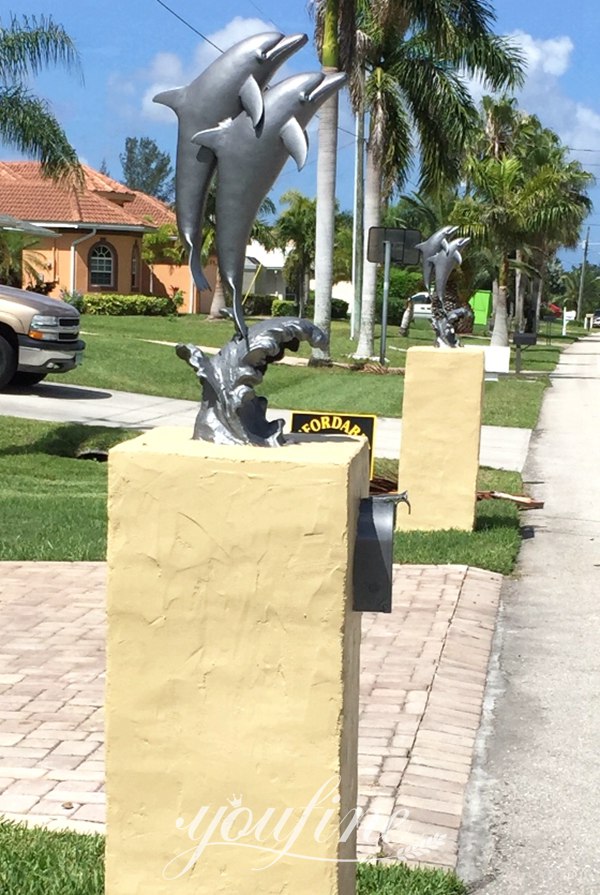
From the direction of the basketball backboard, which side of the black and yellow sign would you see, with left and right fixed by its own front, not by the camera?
back

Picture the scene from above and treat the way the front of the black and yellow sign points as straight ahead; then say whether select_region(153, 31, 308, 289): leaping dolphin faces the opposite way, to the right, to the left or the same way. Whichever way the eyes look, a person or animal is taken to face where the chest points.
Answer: to the left

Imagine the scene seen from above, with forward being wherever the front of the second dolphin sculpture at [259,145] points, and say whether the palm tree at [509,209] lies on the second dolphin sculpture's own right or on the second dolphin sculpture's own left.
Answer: on the second dolphin sculpture's own left

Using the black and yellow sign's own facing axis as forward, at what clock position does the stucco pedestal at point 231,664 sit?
The stucco pedestal is roughly at 12 o'clock from the black and yellow sign.

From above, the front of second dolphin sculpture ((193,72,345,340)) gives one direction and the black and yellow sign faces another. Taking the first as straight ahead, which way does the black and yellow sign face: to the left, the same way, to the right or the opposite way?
to the right

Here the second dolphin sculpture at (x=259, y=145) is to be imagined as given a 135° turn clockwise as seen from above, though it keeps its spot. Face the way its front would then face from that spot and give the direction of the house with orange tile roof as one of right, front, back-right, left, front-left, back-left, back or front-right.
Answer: back-right

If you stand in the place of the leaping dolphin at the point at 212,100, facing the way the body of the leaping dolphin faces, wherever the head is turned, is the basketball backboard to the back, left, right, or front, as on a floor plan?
left

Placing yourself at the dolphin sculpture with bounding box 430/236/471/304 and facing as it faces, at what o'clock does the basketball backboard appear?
The basketball backboard is roughly at 9 o'clock from the dolphin sculpture.

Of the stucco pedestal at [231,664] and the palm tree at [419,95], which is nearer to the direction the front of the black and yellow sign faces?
the stucco pedestal

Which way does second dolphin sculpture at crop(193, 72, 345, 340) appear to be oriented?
to the viewer's right

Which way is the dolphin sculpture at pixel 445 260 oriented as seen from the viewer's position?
to the viewer's right

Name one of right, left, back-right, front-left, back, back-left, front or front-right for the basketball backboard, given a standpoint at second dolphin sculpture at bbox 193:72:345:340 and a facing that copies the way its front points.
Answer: left

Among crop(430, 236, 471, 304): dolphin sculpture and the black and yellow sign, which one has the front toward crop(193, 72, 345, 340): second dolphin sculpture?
the black and yellow sign
